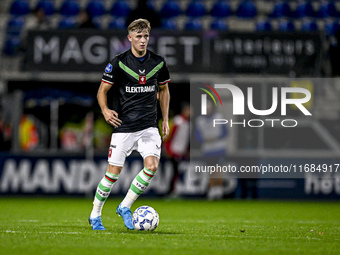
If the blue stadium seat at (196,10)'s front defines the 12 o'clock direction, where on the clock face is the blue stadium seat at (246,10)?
the blue stadium seat at (246,10) is roughly at 9 o'clock from the blue stadium seat at (196,10).

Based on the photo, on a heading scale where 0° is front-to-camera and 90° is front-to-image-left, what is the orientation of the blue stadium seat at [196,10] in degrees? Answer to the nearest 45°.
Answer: approximately 0°

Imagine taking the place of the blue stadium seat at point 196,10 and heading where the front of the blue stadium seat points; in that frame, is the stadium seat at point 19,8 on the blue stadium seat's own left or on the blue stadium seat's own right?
on the blue stadium seat's own right

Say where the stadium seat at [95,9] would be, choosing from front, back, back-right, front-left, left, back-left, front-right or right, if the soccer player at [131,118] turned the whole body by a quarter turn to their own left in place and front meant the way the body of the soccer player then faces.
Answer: front-left

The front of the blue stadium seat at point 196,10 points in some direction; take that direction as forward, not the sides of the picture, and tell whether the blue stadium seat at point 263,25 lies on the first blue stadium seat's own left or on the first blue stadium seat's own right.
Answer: on the first blue stadium seat's own left

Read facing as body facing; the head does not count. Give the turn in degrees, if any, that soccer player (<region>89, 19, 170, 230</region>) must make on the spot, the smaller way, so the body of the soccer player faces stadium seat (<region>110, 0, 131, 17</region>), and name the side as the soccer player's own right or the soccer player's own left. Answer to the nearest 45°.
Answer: approximately 135° to the soccer player's own left

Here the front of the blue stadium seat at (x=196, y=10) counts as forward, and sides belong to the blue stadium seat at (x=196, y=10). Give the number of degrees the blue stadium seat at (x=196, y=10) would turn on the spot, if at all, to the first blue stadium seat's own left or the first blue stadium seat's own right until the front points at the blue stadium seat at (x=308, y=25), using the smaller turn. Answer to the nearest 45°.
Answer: approximately 90° to the first blue stadium seat's own left

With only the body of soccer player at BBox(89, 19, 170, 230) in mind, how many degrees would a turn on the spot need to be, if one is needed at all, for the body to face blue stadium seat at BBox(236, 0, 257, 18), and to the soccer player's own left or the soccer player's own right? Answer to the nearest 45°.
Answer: approximately 135° to the soccer player's own left

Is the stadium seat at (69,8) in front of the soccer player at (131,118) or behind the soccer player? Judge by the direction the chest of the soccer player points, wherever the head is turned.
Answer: behind

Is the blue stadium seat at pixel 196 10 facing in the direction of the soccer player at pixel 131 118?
yes

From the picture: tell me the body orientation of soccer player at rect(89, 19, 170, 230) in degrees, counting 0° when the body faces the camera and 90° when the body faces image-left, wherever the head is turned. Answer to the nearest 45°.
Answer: approximately 315°
